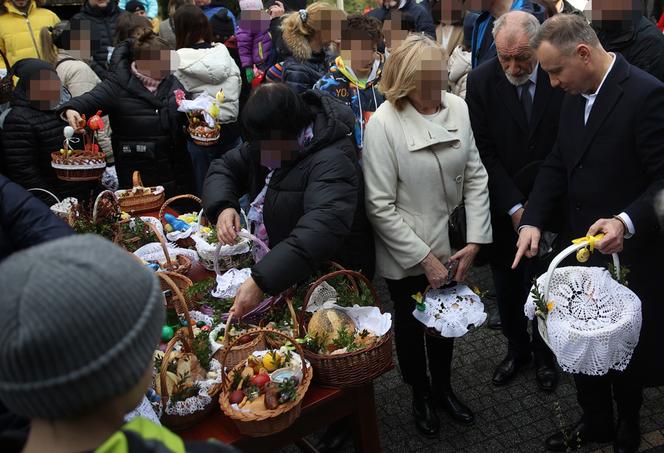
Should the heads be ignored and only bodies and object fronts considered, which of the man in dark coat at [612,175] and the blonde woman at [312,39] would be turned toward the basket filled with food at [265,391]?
the man in dark coat

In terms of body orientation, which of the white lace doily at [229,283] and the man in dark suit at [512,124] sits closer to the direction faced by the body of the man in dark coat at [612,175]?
the white lace doily

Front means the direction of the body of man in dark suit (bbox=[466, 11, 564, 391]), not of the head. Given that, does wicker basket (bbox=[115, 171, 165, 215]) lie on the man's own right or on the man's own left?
on the man's own right

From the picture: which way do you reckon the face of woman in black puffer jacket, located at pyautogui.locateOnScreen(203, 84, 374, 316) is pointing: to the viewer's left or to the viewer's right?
to the viewer's left

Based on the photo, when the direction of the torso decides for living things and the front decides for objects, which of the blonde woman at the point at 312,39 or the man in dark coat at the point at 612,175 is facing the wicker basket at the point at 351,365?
the man in dark coat

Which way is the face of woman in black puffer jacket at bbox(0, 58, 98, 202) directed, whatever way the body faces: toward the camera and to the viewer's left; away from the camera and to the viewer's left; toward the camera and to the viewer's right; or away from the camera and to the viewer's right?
toward the camera and to the viewer's right

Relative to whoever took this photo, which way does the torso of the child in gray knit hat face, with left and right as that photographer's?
facing away from the viewer and to the right of the viewer

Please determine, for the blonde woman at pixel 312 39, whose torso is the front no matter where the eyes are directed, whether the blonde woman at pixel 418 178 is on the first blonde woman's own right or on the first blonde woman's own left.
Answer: on the first blonde woman's own right

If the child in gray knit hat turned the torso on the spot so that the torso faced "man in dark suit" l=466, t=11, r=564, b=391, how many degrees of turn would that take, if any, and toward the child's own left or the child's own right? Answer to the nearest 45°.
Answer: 0° — they already face them

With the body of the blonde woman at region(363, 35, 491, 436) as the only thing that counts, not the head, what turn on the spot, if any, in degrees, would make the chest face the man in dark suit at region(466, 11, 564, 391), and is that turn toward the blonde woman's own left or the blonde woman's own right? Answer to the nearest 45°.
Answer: approximately 90° to the blonde woman's own left

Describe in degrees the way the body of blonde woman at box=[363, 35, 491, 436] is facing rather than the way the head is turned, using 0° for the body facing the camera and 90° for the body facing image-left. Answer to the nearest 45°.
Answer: approximately 315°

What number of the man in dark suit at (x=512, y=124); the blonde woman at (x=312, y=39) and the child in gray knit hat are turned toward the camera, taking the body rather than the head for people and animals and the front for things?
1

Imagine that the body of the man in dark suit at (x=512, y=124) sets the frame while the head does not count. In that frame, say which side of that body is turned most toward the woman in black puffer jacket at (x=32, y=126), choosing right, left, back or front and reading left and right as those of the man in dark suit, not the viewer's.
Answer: right
